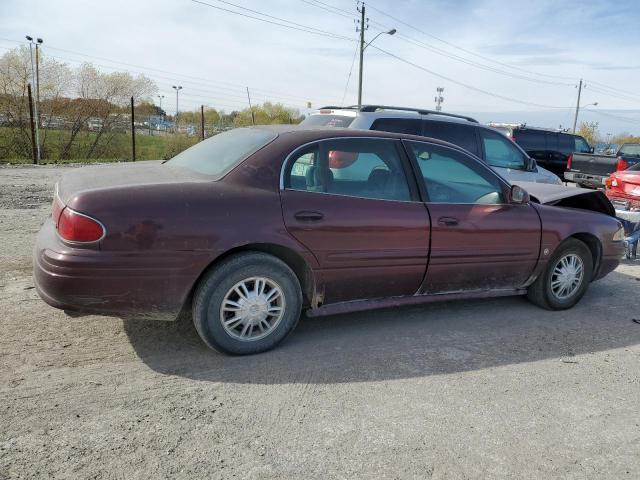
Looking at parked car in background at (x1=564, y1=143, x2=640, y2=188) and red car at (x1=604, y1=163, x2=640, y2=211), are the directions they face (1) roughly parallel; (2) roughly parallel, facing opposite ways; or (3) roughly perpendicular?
roughly parallel

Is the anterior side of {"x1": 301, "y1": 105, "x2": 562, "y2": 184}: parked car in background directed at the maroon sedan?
no

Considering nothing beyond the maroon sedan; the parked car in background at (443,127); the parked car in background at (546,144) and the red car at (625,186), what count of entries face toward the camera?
0

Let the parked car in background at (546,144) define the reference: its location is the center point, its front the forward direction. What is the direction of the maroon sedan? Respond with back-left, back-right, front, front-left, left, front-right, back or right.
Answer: back-right

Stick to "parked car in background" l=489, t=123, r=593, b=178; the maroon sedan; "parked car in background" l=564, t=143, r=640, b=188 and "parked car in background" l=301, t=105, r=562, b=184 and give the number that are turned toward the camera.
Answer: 0

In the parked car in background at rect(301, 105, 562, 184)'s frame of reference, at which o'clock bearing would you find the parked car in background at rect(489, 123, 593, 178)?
the parked car in background at rect(489, 123, 593, 178) is roughly at 11 o'clock from the parked car in background at rect(301, 105, 562, 184).

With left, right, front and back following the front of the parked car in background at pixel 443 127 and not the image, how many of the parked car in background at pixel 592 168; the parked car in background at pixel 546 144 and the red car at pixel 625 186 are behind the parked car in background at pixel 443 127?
0

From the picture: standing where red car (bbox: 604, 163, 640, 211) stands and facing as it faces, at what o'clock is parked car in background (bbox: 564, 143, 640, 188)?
The parked car in background is roughly at 10 o'clock from the red car.

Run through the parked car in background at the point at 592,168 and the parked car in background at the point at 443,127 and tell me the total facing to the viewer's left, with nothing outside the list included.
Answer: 0

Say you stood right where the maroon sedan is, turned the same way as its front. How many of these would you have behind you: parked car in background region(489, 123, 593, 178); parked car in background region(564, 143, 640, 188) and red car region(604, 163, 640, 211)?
0

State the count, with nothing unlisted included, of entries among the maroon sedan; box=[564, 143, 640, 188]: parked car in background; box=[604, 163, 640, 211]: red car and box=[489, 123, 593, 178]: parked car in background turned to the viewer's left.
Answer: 0

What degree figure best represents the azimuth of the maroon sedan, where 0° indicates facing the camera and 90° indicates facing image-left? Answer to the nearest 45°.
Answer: approximately 225°

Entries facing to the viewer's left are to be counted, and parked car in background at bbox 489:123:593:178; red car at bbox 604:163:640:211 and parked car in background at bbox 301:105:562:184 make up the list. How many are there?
0

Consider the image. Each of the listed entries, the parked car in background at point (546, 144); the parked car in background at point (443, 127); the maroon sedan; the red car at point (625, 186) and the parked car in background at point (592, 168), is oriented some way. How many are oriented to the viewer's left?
0

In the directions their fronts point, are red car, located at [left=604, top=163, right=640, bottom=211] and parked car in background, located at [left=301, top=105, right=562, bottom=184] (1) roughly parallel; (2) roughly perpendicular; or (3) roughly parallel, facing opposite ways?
roughly parallel

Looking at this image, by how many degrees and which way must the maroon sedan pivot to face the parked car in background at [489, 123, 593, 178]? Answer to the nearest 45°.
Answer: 0° — it already faces it

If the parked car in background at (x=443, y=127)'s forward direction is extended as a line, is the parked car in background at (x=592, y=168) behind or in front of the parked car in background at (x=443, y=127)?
in front

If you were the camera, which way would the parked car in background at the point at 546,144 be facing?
facing away from the viewer and to the right of the viewer

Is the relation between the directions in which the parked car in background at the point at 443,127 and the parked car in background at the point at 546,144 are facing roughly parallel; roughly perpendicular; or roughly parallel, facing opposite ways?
roughly parallel
